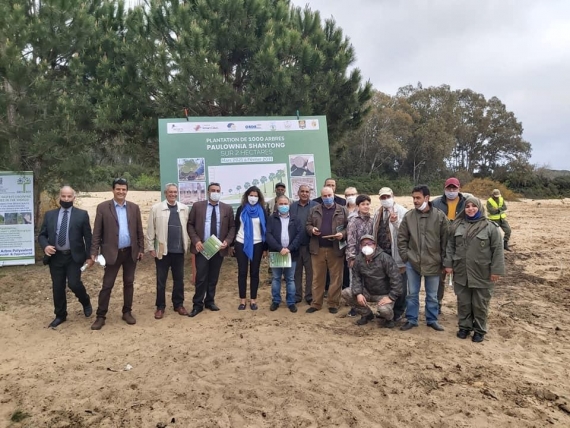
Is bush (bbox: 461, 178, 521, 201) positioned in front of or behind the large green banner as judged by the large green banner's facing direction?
behind

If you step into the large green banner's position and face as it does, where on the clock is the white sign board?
The white sign board is roughly at 3 o'clock from the large green banner.

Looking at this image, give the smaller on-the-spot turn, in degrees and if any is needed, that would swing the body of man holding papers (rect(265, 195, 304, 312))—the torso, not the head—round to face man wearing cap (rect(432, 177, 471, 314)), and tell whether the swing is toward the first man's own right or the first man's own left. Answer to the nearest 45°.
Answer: approximately 90° to the first man's own left

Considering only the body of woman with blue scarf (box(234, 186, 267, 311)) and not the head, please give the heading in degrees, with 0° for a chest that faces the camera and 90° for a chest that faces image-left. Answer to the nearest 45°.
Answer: approximately 0°

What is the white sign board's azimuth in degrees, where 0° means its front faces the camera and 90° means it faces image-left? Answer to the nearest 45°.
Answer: approximately 0°

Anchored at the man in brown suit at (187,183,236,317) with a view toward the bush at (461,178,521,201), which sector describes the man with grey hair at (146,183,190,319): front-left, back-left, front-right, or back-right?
back-left
